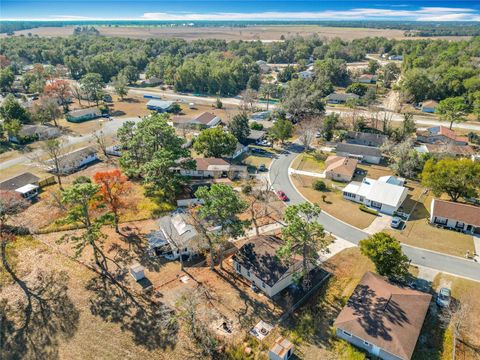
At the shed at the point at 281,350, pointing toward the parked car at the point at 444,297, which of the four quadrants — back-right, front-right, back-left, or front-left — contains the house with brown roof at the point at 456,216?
front-left

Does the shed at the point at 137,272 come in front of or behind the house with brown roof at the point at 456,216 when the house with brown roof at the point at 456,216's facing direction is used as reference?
in front

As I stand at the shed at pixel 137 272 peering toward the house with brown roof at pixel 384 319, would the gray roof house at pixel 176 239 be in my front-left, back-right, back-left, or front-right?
front-left

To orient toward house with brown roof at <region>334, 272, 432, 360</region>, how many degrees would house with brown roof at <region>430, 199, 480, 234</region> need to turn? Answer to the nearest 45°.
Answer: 0° — it already faces it

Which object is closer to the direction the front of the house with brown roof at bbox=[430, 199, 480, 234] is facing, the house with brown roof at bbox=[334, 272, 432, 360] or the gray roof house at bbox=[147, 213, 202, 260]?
the house with brown roof

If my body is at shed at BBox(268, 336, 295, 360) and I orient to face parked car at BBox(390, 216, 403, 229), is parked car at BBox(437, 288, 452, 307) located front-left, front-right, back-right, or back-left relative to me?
front-right

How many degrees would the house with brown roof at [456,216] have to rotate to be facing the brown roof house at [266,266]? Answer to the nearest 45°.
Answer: approximately 45° to its right

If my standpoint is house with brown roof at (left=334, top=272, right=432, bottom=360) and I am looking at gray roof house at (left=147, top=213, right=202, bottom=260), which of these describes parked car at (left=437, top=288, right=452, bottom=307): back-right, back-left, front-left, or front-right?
back-right

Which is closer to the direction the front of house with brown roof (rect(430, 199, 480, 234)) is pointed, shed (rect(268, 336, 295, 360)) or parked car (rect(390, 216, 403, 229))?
the shed

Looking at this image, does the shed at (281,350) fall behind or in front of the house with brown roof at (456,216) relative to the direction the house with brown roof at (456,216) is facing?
in front

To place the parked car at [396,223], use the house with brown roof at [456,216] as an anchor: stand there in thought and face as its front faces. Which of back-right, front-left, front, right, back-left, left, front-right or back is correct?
front-right

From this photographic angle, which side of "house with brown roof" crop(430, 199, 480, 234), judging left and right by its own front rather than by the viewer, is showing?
front

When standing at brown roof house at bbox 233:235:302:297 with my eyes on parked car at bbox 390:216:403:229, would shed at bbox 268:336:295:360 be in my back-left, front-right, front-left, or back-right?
back-right
